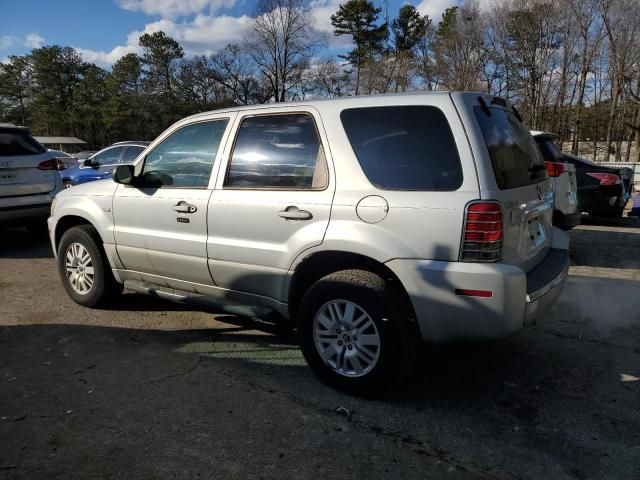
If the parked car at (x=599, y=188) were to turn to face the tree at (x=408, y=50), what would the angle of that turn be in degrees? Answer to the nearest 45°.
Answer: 0° — it already faces it

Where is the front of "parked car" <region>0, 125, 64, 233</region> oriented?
away from the camera

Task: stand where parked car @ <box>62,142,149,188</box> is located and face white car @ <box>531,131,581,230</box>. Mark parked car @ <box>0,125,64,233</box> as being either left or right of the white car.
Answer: right

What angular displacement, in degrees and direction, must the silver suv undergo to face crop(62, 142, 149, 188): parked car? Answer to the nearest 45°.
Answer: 0° — it already faces it

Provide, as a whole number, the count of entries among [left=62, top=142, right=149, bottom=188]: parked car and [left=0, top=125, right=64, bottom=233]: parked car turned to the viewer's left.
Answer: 1

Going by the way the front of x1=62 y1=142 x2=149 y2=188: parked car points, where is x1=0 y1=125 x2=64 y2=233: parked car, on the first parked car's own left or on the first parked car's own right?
on the first parked car's own left

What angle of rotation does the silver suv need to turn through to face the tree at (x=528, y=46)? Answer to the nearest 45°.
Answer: approximately 90° to its right

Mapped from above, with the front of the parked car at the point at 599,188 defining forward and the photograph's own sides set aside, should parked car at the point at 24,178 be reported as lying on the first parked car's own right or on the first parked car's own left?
on the first parked car's own left

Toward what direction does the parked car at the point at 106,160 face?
to the viewer's left

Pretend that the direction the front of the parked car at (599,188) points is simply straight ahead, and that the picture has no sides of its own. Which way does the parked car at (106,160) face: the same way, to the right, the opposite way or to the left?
to the left

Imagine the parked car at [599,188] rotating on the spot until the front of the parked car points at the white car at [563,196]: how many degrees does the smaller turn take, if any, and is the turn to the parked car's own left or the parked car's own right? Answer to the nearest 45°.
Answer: approximately 135° to the parked car's own left

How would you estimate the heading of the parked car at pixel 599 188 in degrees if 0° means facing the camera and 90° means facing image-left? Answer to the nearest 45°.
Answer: approximately 135°

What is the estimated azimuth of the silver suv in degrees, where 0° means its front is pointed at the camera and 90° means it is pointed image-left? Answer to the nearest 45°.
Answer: approximately 135°
